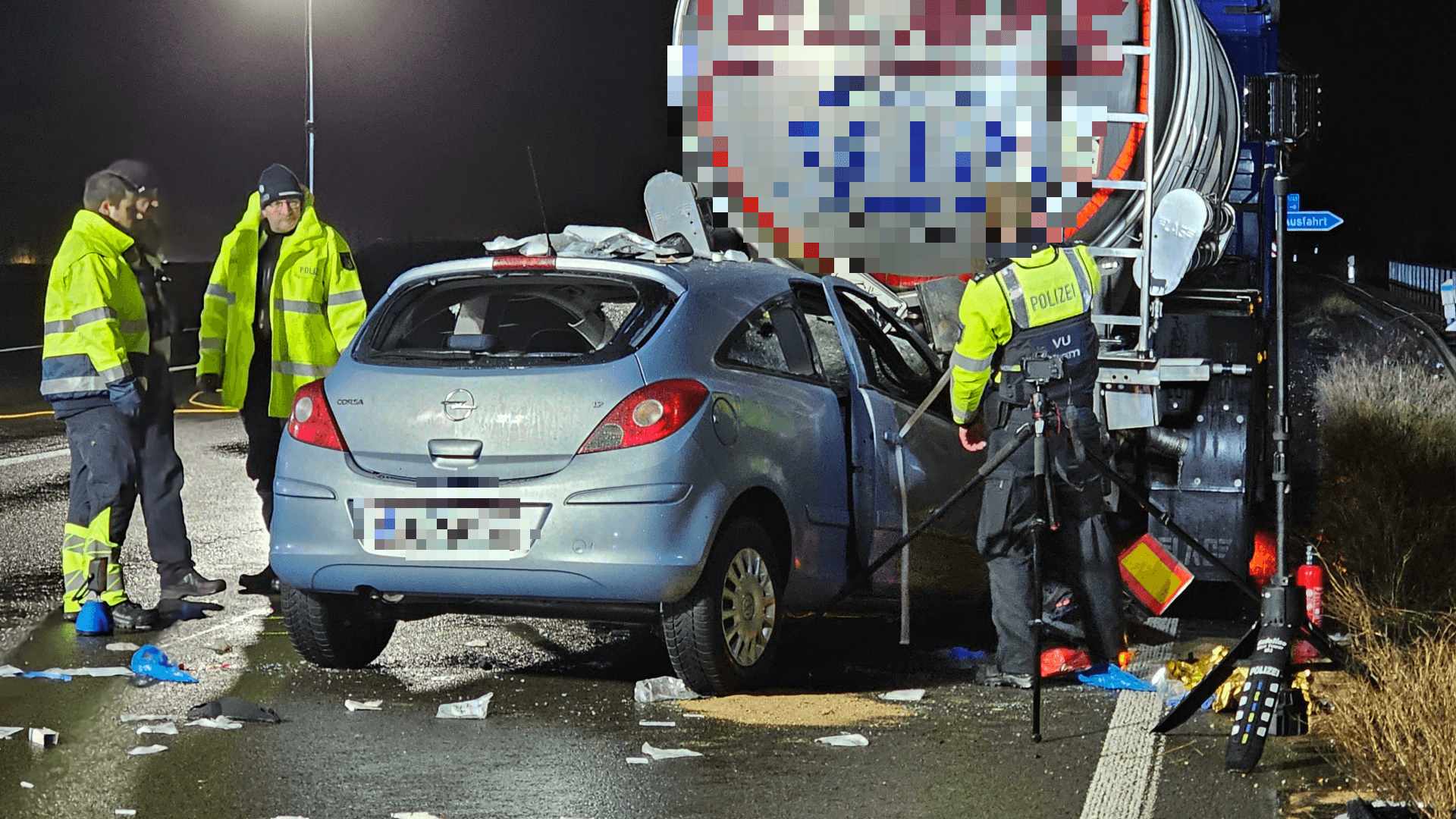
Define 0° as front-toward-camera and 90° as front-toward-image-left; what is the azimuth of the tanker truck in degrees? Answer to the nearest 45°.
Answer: approximately 180°

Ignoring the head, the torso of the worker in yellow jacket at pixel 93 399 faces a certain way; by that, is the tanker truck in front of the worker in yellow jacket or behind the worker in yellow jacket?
in front

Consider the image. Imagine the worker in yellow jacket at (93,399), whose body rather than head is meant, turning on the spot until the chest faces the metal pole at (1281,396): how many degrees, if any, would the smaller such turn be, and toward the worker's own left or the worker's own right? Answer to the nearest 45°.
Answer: approximately 45° to the worker's own right

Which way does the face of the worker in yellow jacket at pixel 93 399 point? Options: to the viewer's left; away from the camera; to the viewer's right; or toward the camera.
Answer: to the viewer's right

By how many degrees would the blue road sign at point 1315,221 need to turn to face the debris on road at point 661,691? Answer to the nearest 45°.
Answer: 0° — it already faces it

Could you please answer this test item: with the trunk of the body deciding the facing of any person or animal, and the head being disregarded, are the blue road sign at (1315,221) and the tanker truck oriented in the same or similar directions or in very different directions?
very different directions

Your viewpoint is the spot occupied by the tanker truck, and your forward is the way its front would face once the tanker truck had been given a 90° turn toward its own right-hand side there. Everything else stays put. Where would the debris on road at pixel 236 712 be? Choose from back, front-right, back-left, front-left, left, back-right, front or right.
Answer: back-right

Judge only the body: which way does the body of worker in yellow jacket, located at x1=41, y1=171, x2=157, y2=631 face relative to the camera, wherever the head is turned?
to the viewer's right

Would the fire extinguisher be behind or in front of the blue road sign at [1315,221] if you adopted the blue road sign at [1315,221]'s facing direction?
in front

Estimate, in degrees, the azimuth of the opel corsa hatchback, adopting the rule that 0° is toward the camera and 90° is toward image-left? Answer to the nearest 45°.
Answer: approximately 225°

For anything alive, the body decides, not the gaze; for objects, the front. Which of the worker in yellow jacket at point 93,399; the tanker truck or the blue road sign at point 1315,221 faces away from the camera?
the tanker truck

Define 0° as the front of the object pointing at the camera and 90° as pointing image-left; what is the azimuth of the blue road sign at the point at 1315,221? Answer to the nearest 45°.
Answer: approximately 0°
